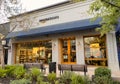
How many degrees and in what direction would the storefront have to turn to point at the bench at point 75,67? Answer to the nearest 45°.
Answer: approximately 45° to its left

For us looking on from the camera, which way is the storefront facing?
facing the viewer and to the left of the viewer

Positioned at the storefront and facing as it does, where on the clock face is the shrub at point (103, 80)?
The shrub is roughly at 10 o'clock from the storefront.
